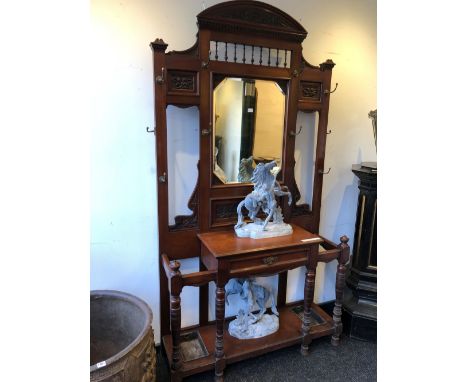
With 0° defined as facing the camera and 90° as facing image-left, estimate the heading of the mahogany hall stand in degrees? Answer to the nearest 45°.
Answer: approximately 315°

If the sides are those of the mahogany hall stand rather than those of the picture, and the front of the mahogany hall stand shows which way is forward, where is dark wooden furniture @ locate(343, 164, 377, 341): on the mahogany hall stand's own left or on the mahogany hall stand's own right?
on the mahogany hall stand's own left
